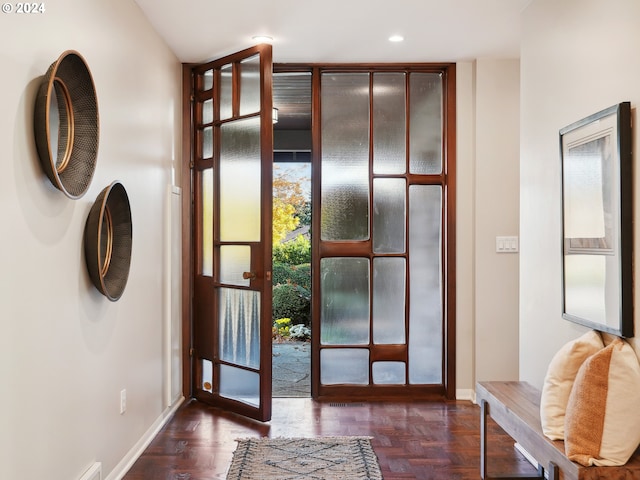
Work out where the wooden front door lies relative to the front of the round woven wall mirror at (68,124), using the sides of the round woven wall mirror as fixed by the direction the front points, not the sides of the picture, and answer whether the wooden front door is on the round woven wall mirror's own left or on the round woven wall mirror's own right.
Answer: on the round woven wall mirror's own left

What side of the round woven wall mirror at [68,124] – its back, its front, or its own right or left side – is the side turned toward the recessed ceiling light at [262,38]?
left

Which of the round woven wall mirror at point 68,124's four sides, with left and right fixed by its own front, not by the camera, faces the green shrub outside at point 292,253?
left

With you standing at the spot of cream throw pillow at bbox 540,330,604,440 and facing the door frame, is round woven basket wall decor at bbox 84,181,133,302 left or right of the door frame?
left

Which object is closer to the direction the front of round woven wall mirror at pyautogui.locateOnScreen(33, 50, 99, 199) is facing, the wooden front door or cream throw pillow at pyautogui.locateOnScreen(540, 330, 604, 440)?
the cream throw pillow

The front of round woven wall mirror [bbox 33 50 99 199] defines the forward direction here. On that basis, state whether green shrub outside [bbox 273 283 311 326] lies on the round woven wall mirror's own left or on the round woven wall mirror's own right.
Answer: on the round woven wall mirror's own left

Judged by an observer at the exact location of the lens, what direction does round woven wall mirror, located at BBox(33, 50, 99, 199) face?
facing the viewer and to the right of the viewer

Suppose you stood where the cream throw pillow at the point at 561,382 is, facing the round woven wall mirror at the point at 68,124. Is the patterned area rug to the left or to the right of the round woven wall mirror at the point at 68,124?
right

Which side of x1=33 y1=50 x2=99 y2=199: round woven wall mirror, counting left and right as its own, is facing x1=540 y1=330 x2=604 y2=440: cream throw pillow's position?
front
